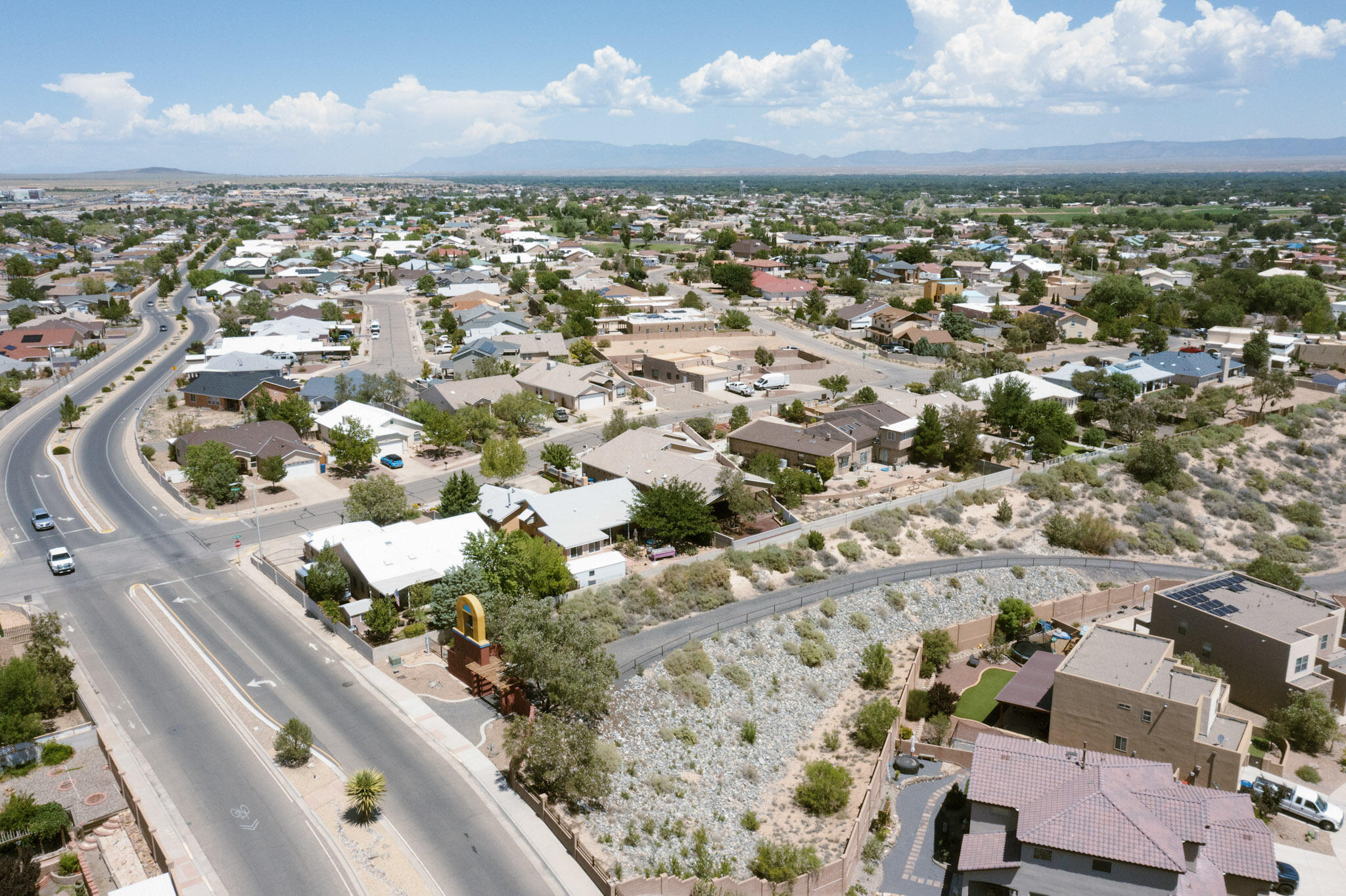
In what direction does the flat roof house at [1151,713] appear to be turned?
to the viewer's right

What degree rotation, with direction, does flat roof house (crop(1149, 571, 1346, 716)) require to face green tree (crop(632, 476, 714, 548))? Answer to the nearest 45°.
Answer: approximately 135° to its right

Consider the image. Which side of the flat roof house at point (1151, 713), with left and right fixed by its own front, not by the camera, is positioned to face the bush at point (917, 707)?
back

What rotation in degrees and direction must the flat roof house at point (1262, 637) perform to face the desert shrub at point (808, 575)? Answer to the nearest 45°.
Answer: approximately 135° to its right

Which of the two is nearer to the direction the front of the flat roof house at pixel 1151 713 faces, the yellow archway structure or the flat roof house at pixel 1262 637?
the flat roof house

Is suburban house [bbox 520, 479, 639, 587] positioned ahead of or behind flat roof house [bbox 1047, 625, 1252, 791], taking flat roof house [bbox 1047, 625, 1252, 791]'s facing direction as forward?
behind

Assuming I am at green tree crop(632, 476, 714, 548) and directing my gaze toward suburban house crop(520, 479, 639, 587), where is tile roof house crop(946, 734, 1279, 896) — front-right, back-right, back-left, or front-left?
back-left

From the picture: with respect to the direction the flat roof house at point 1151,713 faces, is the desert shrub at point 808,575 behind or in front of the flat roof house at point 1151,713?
behind

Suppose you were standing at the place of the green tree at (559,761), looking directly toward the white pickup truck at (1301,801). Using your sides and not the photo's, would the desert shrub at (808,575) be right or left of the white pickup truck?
left

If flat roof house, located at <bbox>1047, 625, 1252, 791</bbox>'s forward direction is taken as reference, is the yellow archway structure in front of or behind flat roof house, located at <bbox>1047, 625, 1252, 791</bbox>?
behind

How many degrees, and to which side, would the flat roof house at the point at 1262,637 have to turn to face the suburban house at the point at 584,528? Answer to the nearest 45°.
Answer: approximately 135° to its right

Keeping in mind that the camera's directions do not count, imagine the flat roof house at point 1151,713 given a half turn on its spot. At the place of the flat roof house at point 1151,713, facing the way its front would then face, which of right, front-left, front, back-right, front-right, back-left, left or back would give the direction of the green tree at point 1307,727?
back-right
